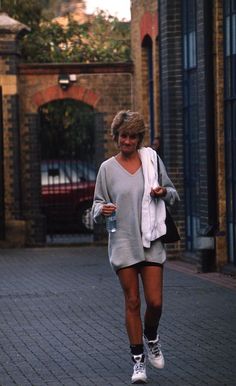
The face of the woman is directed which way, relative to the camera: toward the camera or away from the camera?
toward the camera

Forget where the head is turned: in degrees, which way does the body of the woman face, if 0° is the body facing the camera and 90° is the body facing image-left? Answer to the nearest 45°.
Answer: approximately 0°

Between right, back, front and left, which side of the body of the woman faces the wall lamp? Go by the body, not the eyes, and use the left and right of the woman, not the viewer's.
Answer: back

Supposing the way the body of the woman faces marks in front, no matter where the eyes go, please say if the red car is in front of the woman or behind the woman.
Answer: behind
